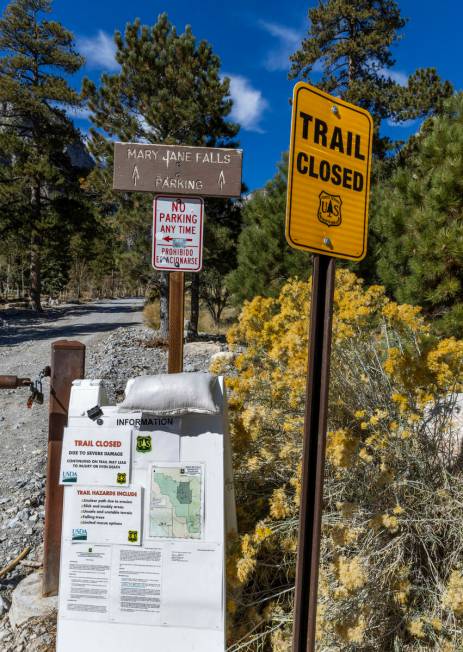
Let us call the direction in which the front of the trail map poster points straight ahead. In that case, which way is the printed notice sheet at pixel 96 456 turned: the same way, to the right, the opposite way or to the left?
the same way

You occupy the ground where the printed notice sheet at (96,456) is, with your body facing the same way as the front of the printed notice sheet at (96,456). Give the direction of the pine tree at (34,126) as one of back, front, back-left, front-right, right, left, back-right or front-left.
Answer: back

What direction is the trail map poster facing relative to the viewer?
toward the camera

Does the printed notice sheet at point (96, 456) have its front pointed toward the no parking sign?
no

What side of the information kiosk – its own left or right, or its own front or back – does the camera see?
front

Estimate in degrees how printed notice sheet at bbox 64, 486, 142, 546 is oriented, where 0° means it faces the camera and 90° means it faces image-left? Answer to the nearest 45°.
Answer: approximately 0°

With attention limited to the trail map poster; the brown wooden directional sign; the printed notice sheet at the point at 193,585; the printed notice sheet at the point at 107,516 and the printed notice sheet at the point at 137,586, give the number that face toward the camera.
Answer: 5

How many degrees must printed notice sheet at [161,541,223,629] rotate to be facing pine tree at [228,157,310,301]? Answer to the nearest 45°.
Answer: approximately 180°

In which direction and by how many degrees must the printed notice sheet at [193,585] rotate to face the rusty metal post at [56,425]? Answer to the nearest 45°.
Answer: approximately 135° to its right

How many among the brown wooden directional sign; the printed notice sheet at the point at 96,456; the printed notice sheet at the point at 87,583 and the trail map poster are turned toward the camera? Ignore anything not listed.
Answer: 4

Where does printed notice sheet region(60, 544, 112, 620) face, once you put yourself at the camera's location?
facing the viewer

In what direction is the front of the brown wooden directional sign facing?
toward the camera

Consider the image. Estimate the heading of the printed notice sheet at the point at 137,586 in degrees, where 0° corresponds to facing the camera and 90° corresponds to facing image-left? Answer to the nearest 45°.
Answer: approximately 0°

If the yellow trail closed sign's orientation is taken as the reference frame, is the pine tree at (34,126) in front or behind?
behind

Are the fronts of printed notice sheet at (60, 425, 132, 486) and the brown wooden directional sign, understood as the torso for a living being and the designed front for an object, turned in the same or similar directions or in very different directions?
same or similar directions

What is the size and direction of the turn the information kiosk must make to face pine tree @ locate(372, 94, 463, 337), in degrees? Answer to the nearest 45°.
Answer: approximately 135° to its left
